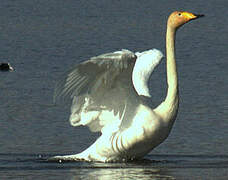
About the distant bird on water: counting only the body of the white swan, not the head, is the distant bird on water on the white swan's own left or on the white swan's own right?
on the white swan's own left

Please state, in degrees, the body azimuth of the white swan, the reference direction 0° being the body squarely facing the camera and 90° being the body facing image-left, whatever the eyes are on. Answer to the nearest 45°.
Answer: approximately 270°
